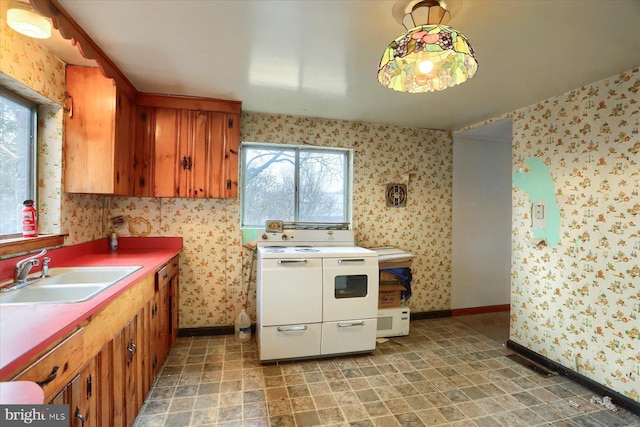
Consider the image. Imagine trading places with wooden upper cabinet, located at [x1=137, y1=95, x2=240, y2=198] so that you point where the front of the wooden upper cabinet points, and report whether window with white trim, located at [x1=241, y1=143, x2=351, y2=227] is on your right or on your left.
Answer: on your left

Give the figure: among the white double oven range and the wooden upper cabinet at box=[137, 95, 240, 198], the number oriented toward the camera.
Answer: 2

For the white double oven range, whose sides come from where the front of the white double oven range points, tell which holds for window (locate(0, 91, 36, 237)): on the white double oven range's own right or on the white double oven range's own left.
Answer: on the white double oven range's own right

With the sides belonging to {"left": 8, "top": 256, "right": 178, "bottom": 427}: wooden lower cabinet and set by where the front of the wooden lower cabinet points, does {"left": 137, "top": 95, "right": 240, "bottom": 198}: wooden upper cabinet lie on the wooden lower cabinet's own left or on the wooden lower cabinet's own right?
on the wooden lower cabinet's own left

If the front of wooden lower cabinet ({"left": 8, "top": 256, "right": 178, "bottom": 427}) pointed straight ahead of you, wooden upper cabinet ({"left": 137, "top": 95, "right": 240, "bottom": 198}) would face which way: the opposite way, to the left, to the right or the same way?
to the right

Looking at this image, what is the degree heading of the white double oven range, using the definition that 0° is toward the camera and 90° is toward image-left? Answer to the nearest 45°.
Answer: approximately 0°

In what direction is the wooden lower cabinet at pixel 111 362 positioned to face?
to the viewer's right

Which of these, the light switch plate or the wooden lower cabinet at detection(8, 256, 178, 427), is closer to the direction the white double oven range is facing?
the wooden lower cabinet

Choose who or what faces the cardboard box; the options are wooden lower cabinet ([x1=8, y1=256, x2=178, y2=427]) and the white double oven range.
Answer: the wooden lower cabinet

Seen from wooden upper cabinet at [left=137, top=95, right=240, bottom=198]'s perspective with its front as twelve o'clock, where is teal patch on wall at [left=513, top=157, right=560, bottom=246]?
The teal patch on wall is roughly at 10 o'clock from the wooden upper cabinet.

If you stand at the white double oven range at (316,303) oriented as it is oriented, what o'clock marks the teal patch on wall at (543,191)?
The teal patch on wall is roughly at 9 o'clock from the white double oven range.

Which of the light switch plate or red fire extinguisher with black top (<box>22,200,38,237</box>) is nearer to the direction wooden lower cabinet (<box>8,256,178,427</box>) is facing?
the light switch plate
